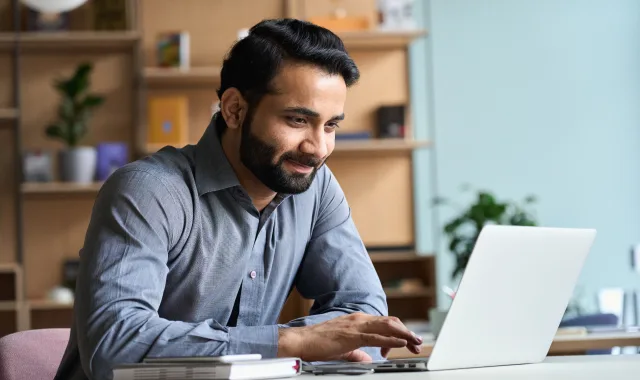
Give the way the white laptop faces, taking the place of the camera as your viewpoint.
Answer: facing away from the viewer and to the left of the viewer

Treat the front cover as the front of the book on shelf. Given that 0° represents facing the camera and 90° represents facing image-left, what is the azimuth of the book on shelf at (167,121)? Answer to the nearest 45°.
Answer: approximately 0°

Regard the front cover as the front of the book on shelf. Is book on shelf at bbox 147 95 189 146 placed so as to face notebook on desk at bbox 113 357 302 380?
yes

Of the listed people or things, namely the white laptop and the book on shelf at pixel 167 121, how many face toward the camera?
1
